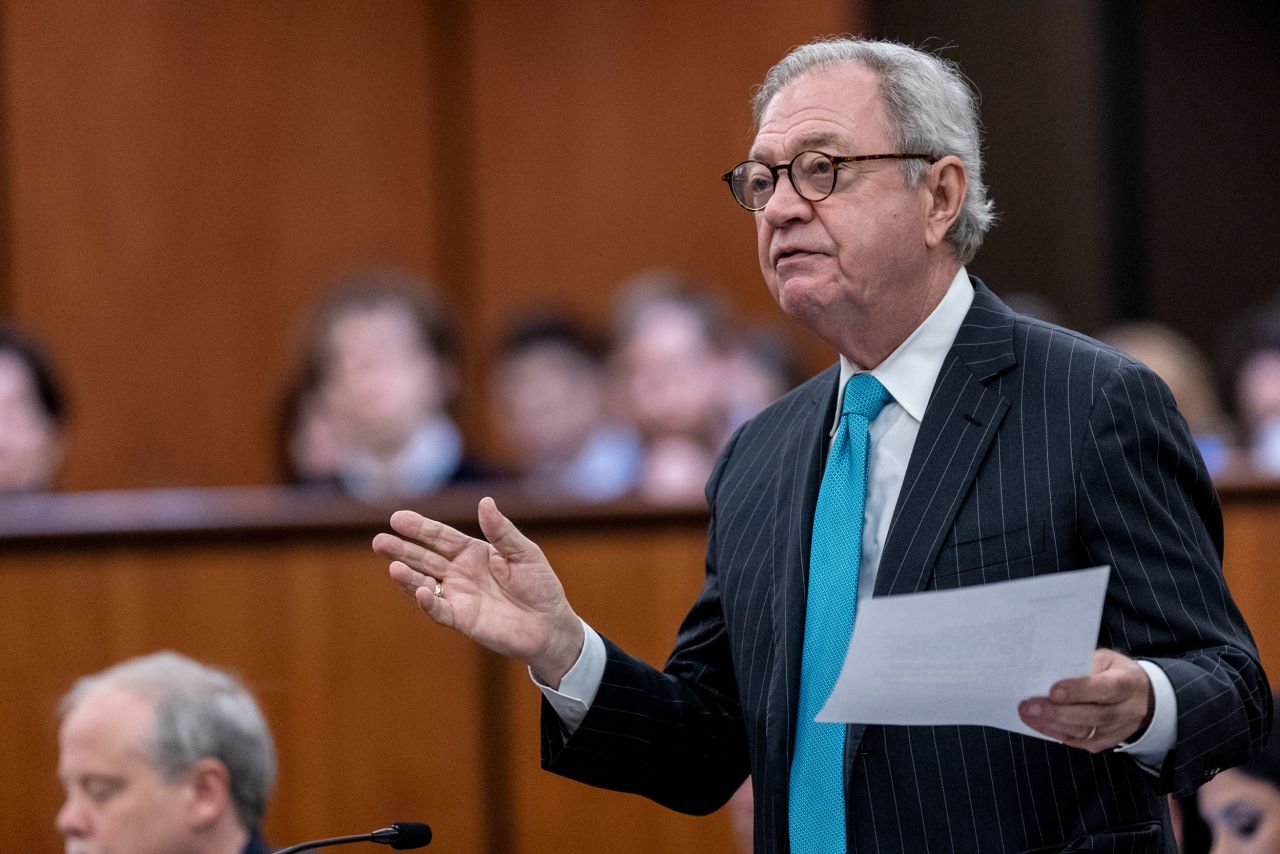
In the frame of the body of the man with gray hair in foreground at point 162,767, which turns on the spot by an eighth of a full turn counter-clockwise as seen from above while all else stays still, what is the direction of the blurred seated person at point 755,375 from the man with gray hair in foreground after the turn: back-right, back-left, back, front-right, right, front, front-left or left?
back-right

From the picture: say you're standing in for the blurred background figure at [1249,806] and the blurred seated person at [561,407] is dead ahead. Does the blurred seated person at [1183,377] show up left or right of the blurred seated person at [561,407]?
right

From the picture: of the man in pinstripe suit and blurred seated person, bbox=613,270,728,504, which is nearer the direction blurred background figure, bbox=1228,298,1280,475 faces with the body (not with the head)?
the man in pinstripe suit

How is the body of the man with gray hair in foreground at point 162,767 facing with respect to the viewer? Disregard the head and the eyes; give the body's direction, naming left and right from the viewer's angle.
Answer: facing the viewer and to the left of the viewer

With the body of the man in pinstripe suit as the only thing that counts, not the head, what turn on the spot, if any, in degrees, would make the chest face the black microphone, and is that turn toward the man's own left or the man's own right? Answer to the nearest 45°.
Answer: approximately 45° to the man's own right

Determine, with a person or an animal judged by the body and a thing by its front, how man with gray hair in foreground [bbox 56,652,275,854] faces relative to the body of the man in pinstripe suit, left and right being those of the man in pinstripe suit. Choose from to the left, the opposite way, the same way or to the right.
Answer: the same way

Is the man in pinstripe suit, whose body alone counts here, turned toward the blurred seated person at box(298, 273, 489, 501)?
no

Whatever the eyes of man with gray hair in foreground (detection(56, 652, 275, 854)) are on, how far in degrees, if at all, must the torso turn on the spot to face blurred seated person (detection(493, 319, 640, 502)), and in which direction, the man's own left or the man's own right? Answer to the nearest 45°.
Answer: approximately 90° to the man's own right

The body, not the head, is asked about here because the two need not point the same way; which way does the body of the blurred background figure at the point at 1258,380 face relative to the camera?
toward the camera

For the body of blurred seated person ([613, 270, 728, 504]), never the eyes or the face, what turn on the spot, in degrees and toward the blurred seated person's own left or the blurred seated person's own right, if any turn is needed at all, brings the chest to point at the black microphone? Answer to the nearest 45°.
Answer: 0° — they already face it

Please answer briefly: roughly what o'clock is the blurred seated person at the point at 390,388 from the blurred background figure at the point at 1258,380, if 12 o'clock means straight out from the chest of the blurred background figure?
The blurred seated person is roughly at 2 o'clock from the blurred background figure.

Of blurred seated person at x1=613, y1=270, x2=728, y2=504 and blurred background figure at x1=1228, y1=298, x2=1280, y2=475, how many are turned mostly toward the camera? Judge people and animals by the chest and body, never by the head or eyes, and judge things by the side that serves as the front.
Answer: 2

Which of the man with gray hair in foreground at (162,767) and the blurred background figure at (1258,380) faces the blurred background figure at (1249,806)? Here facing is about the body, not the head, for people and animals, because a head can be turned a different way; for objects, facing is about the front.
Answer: the blurred background figure at (1258,380)

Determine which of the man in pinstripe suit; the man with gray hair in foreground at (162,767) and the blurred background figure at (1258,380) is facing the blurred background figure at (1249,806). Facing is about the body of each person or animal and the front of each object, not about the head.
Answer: the blurred background figure at (1258,380)

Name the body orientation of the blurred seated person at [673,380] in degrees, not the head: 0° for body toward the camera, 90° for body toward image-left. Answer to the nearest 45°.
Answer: approximately 0°

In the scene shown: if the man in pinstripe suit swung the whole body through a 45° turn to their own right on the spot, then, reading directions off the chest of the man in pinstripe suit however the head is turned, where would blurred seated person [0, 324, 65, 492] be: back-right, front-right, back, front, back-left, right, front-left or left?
front-right
